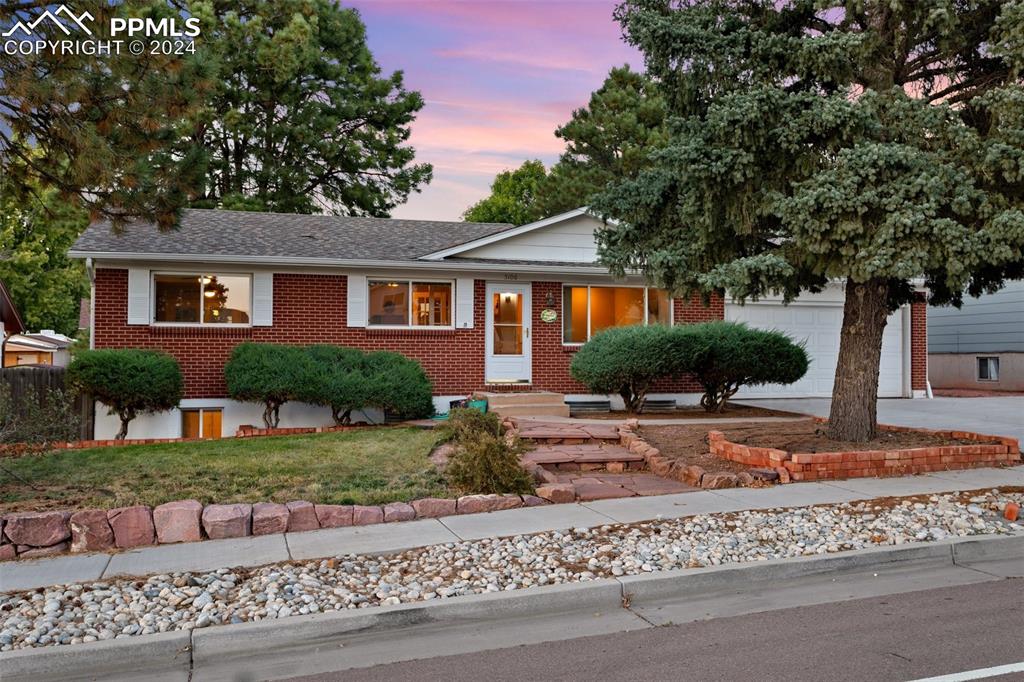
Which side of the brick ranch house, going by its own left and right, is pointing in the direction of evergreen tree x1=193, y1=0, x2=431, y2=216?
back

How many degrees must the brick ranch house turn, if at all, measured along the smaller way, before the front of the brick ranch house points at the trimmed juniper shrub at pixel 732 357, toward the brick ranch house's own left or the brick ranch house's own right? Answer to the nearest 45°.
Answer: approximately 90° to the brick ranch house's own left

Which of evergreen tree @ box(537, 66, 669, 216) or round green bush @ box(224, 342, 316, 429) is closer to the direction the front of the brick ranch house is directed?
the round green bush

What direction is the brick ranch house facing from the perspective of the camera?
toward the camera

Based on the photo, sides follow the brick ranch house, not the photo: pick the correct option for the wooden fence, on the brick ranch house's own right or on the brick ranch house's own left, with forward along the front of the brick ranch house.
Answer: on the brick ranch house's own right

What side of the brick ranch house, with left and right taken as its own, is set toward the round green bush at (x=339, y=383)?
front

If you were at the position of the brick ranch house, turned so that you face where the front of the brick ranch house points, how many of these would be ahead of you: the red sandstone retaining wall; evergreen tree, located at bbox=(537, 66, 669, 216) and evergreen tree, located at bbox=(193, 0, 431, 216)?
1

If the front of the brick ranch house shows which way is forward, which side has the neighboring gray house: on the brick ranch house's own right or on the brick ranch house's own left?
on the brick ranch house's own left

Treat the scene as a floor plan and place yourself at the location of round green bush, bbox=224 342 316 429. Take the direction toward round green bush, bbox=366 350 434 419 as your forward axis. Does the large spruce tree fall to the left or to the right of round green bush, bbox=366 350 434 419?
right

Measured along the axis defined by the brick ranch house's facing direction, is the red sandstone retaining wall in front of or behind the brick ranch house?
in front

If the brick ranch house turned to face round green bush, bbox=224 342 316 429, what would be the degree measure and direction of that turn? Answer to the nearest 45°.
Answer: approximately 45° to its right

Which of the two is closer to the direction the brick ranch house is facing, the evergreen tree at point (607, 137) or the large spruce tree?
the large spruce tree
